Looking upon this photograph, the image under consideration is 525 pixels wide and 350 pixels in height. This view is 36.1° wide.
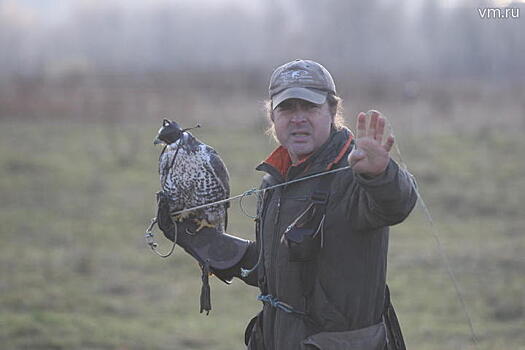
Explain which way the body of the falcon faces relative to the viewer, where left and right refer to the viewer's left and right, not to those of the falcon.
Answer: facing the viewer and to the left of the viewer

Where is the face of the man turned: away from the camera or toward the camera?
toward the camera
